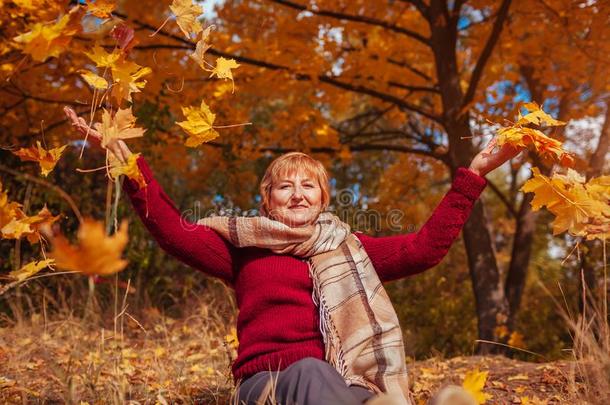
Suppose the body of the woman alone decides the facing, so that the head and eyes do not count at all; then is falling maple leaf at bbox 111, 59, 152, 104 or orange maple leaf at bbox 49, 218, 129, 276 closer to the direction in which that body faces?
the orange maple leaf

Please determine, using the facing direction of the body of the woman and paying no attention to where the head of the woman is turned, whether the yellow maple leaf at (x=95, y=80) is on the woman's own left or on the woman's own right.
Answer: on the woman's own right

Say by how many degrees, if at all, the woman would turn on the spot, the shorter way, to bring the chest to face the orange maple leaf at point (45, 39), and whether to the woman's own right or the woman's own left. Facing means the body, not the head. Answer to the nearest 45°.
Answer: approximately 45° to the woman's own right

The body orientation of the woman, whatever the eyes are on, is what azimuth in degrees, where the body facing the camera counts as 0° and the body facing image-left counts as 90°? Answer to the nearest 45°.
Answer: approximately 0°

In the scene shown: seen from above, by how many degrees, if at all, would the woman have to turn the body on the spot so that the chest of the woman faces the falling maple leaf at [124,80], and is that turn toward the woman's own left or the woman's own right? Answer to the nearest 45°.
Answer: approximately 45° to the woman's own right

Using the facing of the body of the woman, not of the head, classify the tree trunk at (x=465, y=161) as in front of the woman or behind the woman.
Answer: behind

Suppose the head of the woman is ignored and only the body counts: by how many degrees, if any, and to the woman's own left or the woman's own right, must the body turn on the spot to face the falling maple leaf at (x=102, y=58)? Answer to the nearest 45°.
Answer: approximately 45° to the woman's own right

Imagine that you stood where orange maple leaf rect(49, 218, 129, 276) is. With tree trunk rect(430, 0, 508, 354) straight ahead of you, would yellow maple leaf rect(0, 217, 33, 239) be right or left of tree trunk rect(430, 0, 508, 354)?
left

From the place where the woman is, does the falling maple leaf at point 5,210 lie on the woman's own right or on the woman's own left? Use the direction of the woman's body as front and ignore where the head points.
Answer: on the woman's own right
